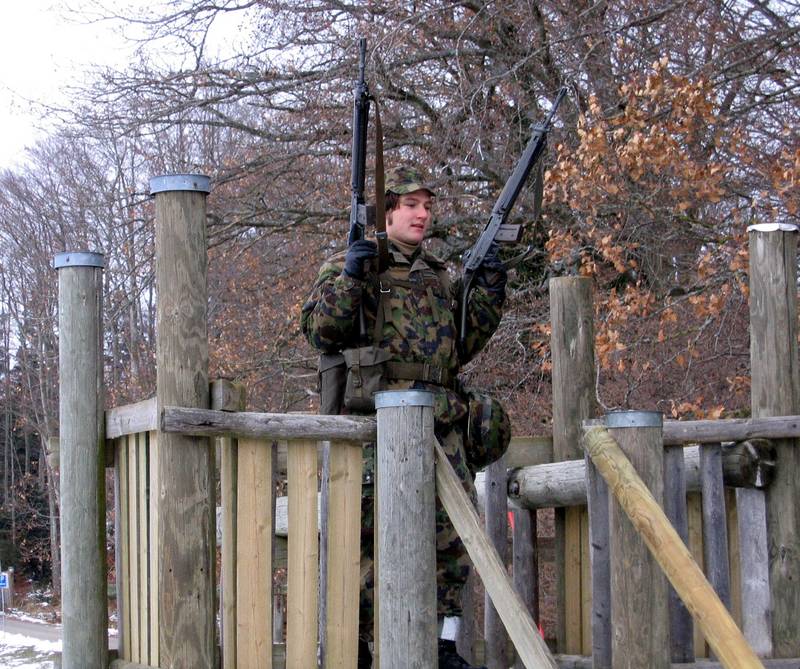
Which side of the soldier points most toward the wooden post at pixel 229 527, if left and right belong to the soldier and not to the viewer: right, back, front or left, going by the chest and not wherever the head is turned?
right

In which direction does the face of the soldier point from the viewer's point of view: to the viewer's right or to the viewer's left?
to the viewer's right

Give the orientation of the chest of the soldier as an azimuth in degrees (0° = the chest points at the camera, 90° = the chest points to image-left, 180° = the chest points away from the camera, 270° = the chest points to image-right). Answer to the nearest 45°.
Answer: approximately 315°

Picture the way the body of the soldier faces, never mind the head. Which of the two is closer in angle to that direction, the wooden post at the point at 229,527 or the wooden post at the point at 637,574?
the wooden post at the point at 637,574

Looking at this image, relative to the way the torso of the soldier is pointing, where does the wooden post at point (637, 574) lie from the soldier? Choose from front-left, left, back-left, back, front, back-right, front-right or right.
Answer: front
